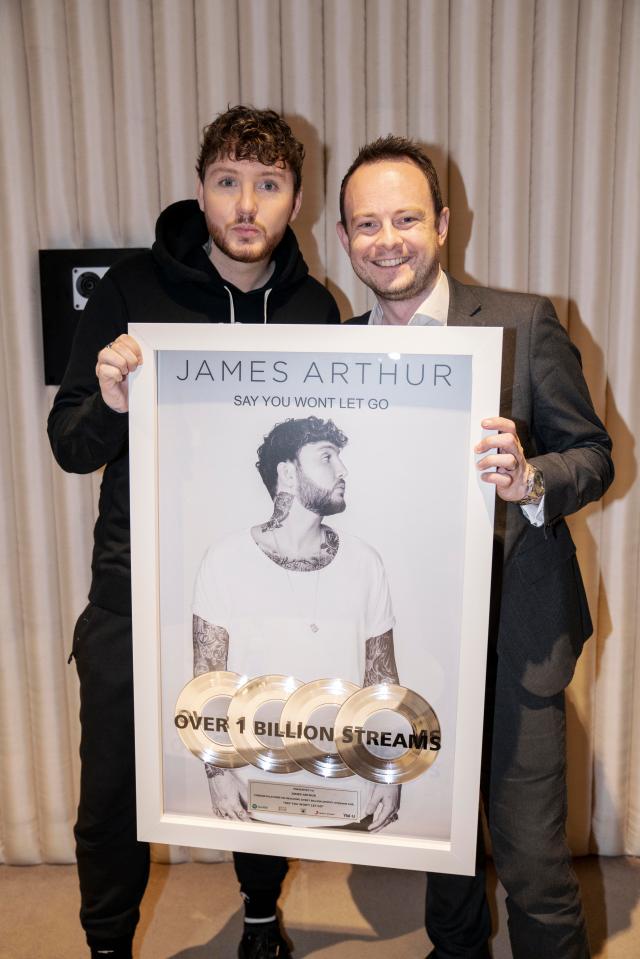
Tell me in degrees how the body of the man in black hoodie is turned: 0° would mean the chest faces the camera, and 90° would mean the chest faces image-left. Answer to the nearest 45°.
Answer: approximately 0°

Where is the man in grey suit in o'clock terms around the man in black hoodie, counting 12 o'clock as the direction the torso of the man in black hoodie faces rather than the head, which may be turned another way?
The man in grey suit is roughly at 10 o'clock from the man in black hoodie.

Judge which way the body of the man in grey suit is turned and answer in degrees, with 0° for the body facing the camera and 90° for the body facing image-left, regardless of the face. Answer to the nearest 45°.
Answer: approximately 45°

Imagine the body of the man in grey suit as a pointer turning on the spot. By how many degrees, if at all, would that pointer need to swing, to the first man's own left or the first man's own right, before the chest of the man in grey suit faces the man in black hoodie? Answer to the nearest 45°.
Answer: approximately 45° to the first man's own right

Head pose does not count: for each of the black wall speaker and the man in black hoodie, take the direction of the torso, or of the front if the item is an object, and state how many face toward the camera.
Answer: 2

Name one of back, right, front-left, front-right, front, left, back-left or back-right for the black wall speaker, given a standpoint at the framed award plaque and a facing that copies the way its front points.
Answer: back-right

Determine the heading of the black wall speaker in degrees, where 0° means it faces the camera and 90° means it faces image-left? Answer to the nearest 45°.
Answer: approximately 0°
